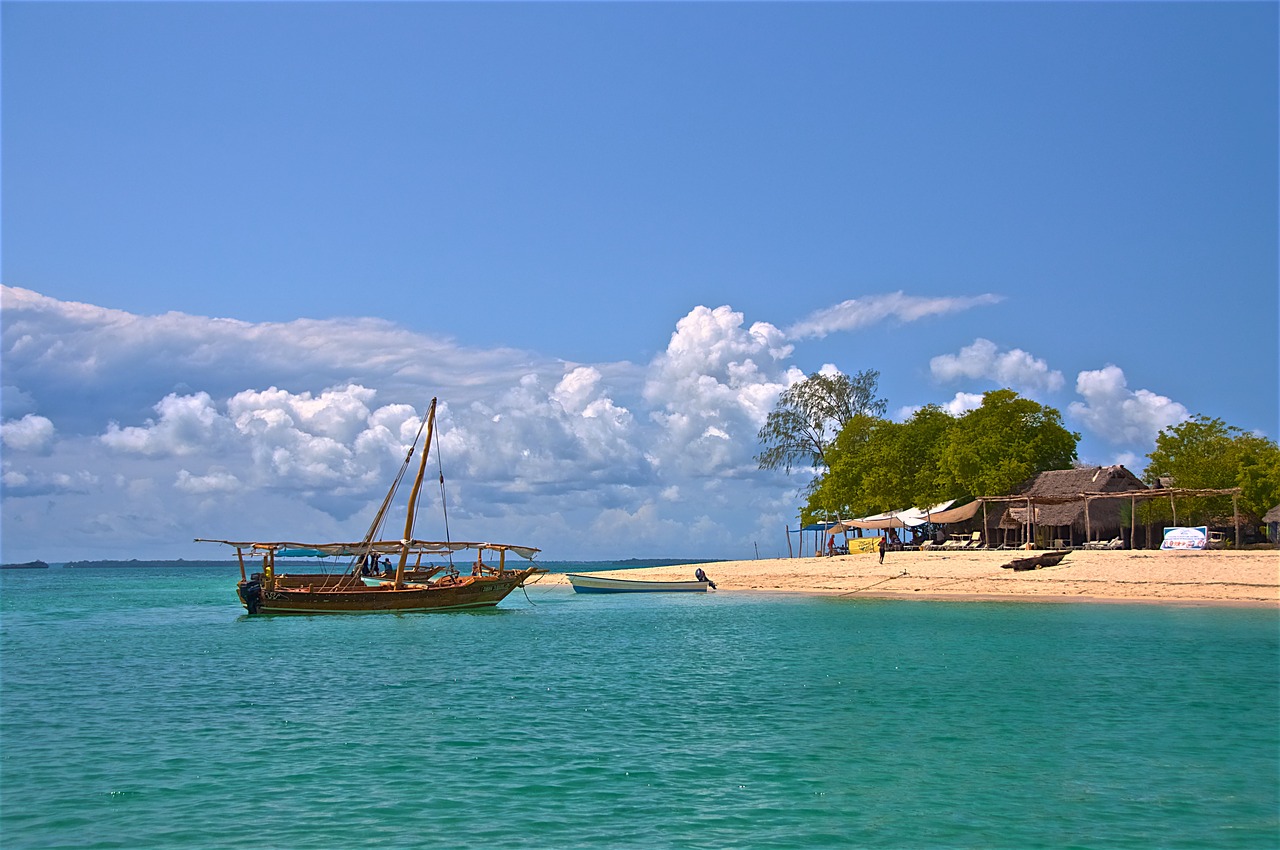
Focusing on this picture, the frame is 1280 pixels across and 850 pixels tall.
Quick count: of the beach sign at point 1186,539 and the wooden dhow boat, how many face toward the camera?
1

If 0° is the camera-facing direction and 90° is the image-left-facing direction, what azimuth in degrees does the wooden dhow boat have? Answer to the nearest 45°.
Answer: approximately 270°

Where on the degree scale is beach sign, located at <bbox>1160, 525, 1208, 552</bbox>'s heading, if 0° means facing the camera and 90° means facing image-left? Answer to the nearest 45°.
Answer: approximately 0°

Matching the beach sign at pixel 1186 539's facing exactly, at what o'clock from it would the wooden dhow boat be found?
The wooden dhow boat is roughly at 2 o'clock from the beach sign.

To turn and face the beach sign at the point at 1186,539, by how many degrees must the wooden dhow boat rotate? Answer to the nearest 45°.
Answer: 0° — it already faces it
